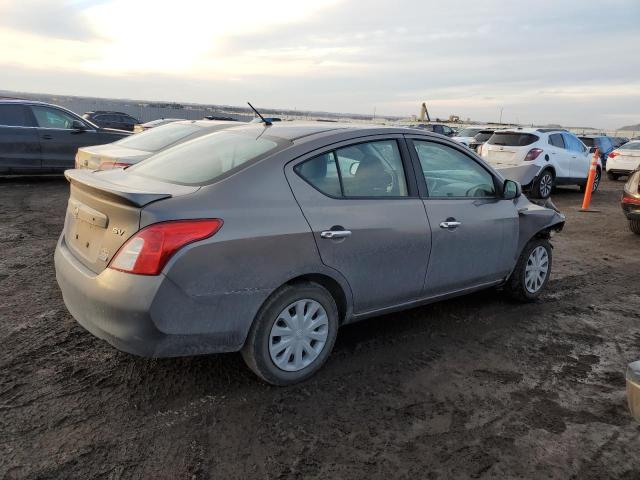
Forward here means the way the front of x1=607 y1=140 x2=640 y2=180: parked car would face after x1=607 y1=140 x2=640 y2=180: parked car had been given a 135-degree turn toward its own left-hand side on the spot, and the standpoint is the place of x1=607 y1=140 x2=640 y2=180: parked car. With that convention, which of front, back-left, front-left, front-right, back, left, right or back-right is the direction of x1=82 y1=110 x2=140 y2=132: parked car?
front

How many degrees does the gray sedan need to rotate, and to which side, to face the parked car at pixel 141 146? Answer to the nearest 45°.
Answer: approximately 90° to its left

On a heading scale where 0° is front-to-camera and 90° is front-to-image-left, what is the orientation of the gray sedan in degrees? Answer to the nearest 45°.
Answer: approximately 225°

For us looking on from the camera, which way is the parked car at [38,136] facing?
facing to the right of the viewer

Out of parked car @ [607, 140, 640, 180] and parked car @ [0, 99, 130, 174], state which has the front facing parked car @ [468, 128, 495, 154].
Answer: parked car @ [0, 99, 130, 174]

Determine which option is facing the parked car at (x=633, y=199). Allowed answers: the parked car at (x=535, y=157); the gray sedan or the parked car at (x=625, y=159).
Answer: the gray sedan

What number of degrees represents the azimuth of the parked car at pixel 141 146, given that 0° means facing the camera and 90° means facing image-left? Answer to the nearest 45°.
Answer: approximately 225°

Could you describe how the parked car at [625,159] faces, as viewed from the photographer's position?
facing away from the viewer and to the right of the viewer

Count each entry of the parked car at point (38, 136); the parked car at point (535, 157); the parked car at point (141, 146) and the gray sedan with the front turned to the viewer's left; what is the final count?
0

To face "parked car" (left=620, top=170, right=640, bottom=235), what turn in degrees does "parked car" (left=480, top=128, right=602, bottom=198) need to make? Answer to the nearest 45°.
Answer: approximately 135° to its right

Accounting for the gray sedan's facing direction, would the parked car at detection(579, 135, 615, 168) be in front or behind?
in front

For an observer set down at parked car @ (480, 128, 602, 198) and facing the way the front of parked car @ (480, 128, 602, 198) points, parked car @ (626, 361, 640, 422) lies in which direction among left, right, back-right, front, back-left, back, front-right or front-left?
back-right
